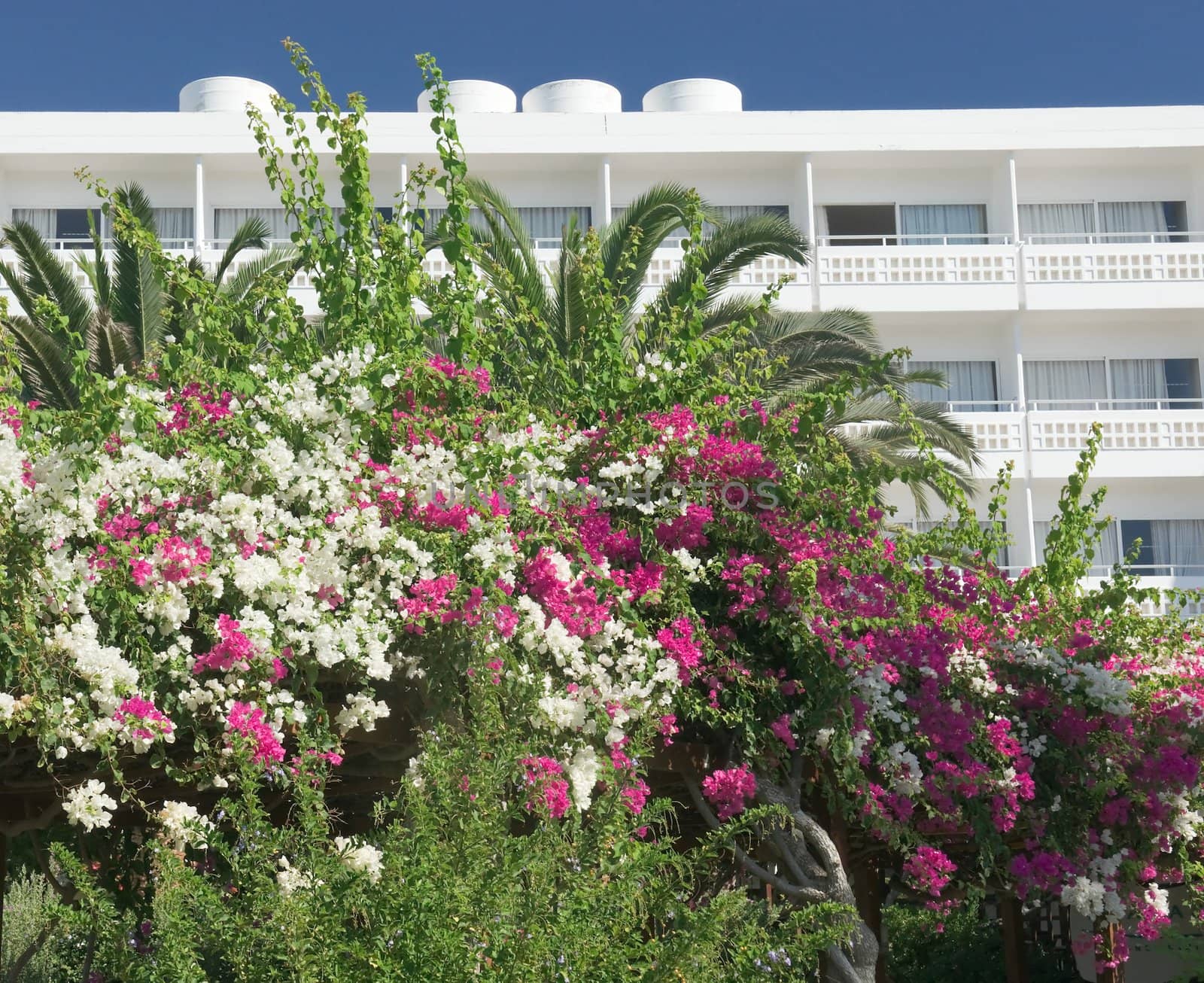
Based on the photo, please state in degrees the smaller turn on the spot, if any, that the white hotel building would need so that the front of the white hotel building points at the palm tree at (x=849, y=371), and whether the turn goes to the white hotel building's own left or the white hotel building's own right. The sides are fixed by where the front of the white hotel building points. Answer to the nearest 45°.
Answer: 0° — it already faces it

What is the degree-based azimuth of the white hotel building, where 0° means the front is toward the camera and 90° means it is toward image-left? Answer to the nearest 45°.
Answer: approximately 0°

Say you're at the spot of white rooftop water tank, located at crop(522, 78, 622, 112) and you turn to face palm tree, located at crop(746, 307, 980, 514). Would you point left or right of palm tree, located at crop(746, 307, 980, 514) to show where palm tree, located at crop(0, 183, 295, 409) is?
right

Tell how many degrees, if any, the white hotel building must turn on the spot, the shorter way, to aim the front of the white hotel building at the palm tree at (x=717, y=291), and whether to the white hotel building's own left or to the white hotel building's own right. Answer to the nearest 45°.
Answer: approximately 45° to the white hotel building's own right
